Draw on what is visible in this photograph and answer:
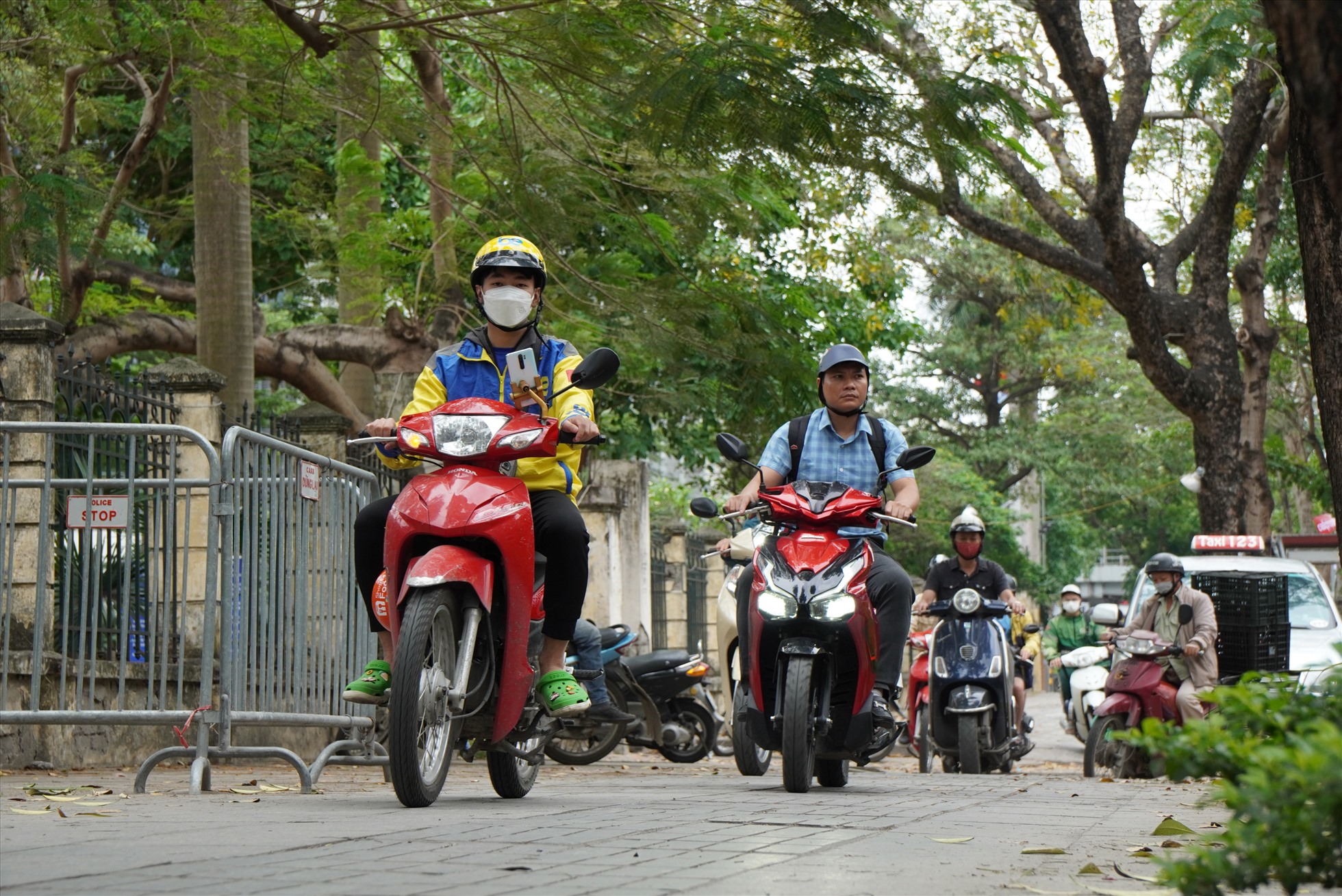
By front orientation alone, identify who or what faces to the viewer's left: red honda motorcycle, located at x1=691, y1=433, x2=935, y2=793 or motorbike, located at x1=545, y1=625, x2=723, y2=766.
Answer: the motorbike

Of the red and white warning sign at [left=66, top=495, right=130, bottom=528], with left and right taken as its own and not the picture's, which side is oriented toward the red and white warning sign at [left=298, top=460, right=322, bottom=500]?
left

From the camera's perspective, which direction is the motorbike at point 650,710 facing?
to the viewer's left

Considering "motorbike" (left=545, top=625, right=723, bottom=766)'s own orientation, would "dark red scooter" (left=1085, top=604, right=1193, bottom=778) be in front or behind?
behind

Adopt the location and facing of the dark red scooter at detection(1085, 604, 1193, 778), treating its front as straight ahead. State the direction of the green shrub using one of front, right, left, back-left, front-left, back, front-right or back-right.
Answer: front-left

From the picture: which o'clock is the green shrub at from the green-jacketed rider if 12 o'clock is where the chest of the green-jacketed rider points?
The green shrub is roughly at 12 o'clock from the green-jacketed rider.

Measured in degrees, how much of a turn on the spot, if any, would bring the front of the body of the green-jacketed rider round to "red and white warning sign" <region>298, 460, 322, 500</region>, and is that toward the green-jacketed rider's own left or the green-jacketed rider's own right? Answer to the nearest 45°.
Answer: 0° — they already face it

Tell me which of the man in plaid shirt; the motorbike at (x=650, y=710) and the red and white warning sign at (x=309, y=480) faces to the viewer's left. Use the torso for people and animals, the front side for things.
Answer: the motorbike

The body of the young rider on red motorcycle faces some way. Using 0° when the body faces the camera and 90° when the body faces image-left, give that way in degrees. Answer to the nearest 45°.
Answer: approximately 0°

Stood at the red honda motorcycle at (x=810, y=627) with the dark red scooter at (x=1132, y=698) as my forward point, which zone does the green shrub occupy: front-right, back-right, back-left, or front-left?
back-right

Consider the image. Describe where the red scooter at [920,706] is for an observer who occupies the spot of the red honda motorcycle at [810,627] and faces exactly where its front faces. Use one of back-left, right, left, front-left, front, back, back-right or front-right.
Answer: back
